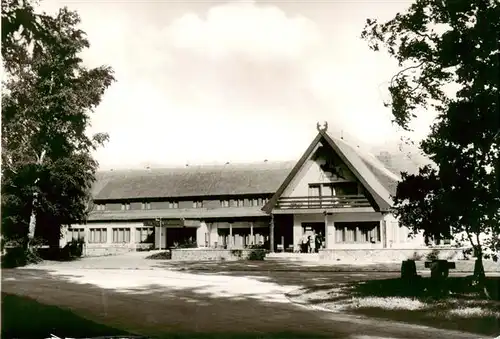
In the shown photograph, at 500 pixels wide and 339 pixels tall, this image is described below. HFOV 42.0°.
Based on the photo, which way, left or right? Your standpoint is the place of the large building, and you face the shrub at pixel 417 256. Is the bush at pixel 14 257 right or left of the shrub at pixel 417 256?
right

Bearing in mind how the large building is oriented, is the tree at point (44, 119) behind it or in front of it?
in front

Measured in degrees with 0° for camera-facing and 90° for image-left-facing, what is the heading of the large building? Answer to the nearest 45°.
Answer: approximately 0°

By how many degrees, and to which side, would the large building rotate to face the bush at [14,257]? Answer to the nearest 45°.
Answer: approximately 45° to its right
